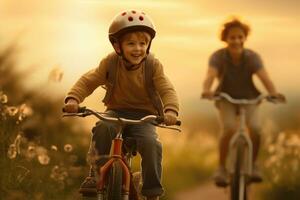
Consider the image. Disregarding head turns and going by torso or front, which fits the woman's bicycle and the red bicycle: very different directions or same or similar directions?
same or similar directions

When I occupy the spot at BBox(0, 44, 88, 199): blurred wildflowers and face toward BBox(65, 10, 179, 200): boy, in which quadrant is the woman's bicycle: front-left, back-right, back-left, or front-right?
front-left

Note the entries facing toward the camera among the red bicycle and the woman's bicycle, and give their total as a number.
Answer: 2

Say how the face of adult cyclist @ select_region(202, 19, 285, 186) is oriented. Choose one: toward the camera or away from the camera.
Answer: toward the camera

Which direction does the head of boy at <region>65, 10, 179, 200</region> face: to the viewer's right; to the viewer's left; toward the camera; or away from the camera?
toward the camera

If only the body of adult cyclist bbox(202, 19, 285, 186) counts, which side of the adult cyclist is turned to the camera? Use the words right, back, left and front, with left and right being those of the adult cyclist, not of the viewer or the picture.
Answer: front

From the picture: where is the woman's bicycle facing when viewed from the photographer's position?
facing the viewer

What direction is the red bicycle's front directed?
toward the camera

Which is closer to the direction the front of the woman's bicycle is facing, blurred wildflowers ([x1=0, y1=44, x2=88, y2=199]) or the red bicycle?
the red bicycle

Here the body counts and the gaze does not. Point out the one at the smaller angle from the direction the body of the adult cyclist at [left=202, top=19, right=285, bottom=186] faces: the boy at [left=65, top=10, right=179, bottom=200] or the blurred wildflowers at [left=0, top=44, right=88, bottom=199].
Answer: the boy
